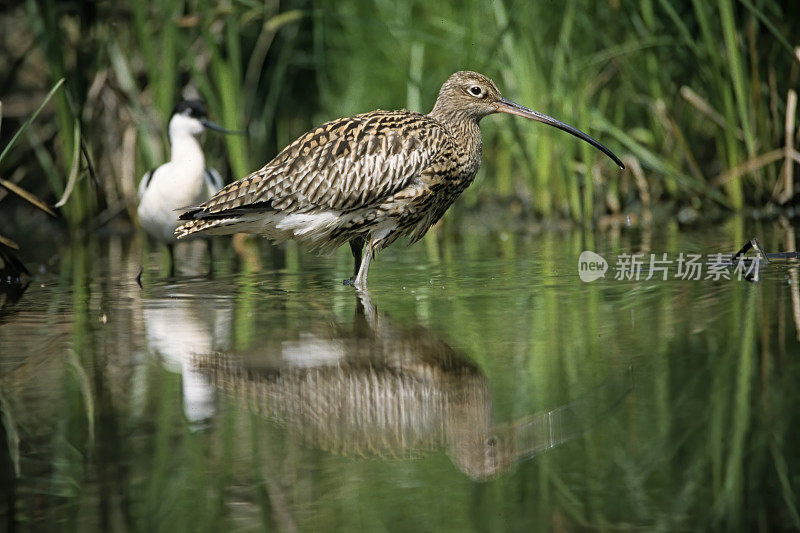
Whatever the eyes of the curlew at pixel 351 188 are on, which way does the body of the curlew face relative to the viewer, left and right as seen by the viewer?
facing to the right of the viewer
